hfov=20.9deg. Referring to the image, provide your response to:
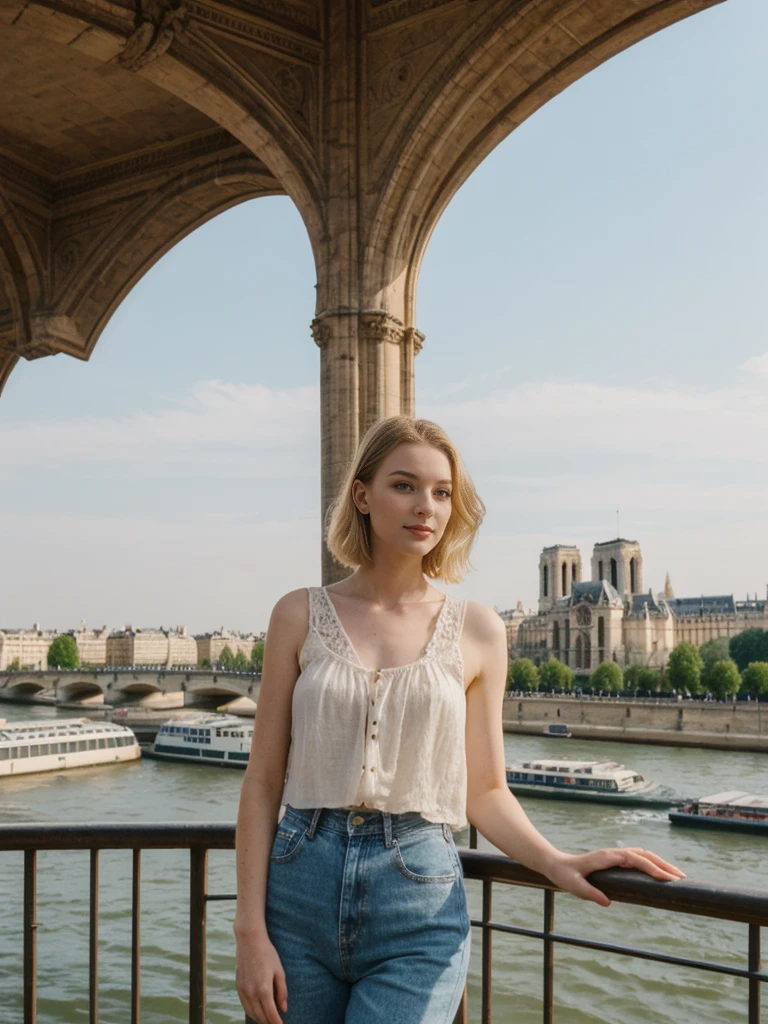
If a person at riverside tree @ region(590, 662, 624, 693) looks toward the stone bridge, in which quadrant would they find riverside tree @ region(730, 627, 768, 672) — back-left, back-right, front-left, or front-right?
back-right

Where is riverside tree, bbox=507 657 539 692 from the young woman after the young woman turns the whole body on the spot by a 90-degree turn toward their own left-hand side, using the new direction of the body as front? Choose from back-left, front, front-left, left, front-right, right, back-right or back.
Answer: left

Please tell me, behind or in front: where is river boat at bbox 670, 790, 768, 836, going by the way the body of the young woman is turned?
behind

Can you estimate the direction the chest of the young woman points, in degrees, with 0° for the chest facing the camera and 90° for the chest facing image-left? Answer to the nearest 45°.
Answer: approximately 0°

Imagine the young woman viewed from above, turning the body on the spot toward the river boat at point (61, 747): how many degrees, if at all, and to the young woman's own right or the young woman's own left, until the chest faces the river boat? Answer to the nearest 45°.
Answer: approximately 180°

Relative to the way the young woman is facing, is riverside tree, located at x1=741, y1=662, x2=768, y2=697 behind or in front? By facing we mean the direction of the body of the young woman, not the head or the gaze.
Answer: behind

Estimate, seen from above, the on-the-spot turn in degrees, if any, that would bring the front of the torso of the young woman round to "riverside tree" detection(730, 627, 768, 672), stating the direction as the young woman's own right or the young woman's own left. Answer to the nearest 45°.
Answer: approximately 180°

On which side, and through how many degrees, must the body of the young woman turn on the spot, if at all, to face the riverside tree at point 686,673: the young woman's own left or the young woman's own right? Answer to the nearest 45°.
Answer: approximately 180°

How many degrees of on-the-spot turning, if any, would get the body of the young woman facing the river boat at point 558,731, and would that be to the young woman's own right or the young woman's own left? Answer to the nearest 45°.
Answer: approximately 180°

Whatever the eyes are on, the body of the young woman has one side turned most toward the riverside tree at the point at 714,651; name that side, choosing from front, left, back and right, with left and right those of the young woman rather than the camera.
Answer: back

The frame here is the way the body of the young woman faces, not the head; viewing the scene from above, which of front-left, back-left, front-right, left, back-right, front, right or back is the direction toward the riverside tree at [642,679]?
back
